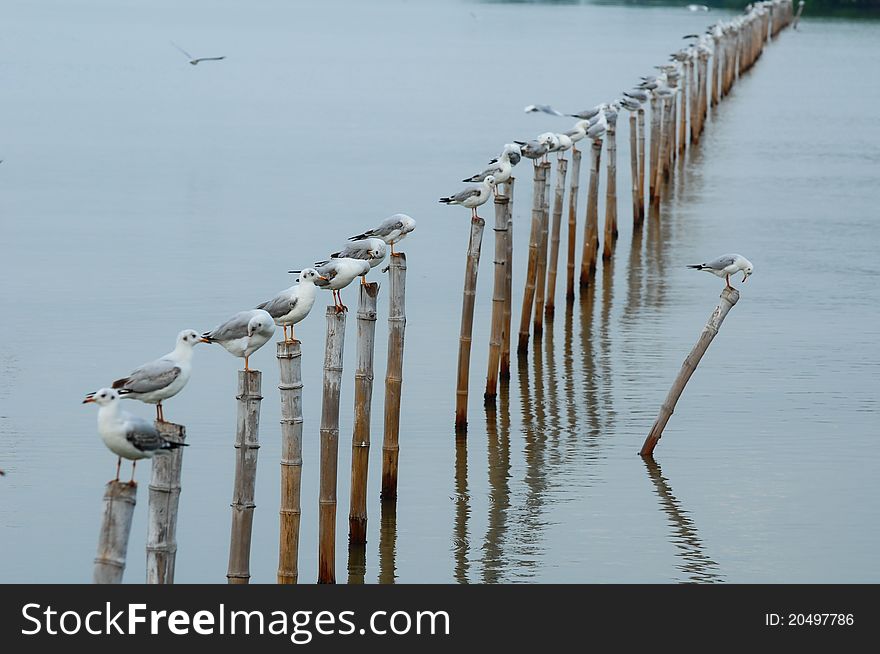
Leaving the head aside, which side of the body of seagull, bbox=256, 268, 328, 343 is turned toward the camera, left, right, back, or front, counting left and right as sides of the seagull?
right

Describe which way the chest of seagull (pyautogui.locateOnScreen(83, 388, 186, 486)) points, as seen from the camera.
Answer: to the viewer's left

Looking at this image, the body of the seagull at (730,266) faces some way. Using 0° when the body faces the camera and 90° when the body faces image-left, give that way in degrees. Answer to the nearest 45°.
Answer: approximately 270°

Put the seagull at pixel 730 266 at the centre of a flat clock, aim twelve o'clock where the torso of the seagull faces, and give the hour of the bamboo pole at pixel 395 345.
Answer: The bamboo pole is roughly at 5 o'clock from the seagull.

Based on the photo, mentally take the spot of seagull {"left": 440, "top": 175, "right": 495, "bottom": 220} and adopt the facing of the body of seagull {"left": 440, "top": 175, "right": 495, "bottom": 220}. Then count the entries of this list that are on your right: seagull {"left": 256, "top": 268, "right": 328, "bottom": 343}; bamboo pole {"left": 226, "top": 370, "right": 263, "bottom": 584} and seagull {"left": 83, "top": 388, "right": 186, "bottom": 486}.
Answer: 3

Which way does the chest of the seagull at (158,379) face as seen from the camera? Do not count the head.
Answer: to the viewer's right

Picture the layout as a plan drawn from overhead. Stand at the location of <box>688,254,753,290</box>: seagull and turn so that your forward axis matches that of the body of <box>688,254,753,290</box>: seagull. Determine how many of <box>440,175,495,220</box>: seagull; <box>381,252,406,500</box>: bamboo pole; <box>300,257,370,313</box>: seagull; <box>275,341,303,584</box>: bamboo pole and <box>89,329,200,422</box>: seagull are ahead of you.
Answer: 0

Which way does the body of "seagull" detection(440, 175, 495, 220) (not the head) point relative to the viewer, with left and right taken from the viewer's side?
facing to the right of the viewer

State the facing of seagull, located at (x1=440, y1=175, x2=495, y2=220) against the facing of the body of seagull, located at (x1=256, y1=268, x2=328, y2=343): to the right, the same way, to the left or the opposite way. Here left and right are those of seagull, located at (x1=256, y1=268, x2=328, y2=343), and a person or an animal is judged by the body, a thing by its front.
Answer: the same way
